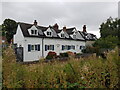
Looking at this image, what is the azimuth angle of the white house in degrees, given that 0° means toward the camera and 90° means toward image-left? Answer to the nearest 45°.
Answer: approximately 315°
